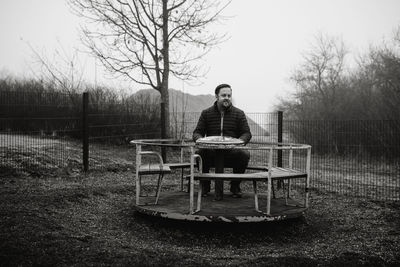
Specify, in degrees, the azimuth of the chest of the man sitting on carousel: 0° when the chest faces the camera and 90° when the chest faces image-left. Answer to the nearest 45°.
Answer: approximately 0°
